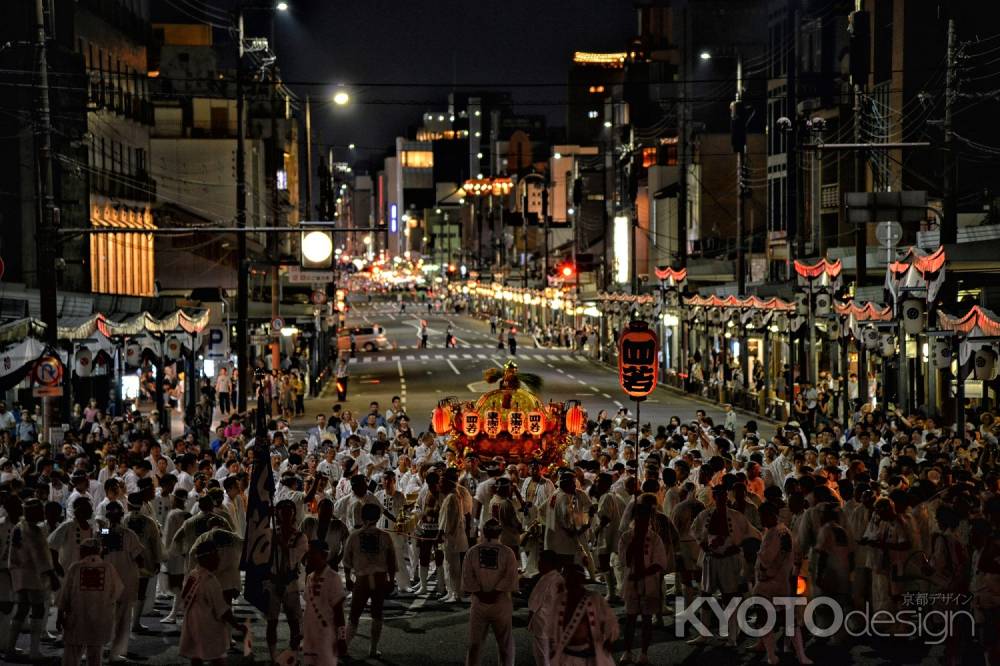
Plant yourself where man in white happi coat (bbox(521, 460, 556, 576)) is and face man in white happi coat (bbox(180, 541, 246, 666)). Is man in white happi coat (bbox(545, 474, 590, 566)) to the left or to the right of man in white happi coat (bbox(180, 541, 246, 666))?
left

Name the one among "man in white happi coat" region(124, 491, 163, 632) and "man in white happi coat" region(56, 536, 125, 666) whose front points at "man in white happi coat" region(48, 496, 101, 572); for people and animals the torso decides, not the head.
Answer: "man in white happi coat" region(56, 536, 125, 666)

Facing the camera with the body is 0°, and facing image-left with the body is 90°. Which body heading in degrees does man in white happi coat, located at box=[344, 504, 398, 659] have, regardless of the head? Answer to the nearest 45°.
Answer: approximately 180°

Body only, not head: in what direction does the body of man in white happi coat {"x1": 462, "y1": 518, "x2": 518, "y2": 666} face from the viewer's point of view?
away from the camera

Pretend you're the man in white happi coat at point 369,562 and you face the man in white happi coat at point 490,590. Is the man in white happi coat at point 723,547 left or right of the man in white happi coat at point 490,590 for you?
left

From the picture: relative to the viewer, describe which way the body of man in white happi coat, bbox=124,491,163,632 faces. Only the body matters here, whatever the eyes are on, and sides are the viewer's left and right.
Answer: facing away from the viewer and to the right of the viewer

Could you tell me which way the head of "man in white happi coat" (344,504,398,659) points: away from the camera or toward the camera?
away from the camera

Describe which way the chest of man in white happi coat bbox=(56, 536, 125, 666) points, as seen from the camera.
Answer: away from the camera

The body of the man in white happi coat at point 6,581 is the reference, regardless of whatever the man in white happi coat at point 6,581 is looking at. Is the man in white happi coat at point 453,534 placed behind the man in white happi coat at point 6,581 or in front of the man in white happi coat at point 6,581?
in front

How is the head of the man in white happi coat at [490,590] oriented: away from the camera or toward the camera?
away from the camera
